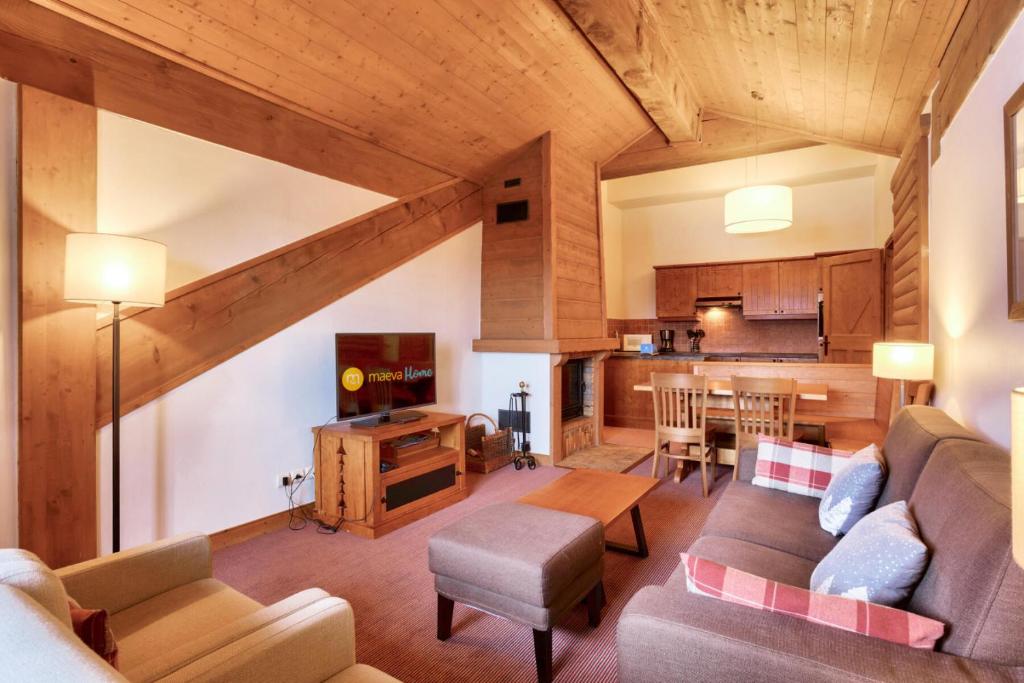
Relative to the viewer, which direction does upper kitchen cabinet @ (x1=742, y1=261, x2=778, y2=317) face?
toward the camera

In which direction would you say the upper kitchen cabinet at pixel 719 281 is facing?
toward the camera

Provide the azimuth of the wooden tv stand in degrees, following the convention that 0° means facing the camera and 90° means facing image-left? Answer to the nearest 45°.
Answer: approximately 315°

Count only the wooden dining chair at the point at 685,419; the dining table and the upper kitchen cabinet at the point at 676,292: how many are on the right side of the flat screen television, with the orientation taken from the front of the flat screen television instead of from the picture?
0

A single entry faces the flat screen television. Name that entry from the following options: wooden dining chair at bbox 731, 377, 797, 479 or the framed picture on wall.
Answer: the framed picture on wall

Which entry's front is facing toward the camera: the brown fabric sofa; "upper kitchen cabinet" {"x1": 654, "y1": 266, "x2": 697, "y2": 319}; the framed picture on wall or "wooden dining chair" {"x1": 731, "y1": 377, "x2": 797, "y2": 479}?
the upper kitchen cabinet

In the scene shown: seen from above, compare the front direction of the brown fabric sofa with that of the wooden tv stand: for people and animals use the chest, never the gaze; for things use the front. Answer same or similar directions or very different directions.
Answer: very different directions

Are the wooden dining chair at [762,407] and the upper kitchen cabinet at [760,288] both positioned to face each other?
yes

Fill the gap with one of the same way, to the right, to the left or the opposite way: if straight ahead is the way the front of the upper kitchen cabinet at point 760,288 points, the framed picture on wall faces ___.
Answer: to the right

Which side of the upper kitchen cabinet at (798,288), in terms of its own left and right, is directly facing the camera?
front

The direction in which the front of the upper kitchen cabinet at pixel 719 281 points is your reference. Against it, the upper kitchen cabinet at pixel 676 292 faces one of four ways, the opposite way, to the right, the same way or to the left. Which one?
the same way

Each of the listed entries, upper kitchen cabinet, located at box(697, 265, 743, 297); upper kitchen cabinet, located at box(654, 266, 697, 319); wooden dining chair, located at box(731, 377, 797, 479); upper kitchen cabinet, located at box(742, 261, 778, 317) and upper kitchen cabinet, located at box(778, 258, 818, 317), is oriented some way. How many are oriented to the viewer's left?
0

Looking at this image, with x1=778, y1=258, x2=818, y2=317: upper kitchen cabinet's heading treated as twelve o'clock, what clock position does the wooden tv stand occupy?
The wooden tv stand is roughly at 1 o'clock from the upper kitchen cabinet.

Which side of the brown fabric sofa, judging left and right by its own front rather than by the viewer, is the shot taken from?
left

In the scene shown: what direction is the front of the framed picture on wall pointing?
to the viewer's left

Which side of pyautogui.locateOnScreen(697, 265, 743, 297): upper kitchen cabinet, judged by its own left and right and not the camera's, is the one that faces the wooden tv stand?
front

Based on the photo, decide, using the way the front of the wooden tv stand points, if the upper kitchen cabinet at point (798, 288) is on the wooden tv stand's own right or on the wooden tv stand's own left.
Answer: on the wooden tv stand's own left

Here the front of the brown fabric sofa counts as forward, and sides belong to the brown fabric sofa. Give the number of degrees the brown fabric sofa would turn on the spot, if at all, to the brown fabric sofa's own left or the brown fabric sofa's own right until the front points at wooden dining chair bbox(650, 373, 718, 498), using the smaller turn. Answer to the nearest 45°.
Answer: approximately 90° to the brown fabric sofa's own right

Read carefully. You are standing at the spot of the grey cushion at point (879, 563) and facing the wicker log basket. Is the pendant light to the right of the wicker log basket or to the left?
right

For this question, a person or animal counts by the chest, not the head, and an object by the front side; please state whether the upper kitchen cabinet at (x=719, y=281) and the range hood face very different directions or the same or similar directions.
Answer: same or similar directions

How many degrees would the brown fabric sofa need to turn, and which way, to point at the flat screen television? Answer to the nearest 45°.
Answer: approximately 45° to its right
